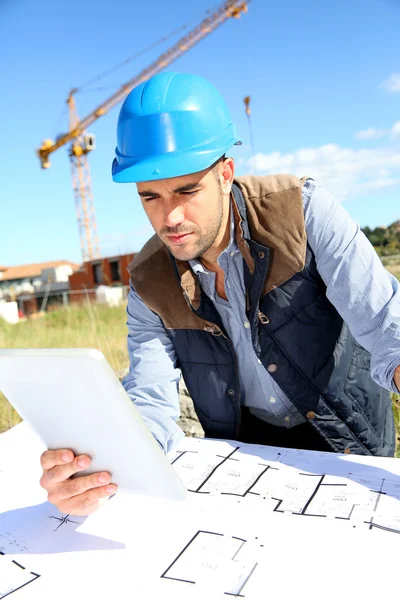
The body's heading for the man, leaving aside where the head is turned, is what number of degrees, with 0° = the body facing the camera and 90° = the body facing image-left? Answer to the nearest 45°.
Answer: approximately 45°

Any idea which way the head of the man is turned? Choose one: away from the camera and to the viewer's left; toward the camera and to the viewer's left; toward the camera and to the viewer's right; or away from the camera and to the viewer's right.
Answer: toward the camera and to the viewer's left
